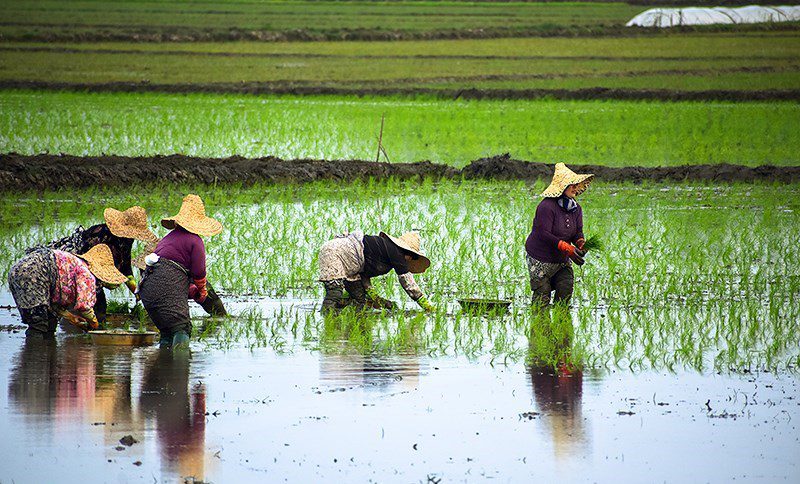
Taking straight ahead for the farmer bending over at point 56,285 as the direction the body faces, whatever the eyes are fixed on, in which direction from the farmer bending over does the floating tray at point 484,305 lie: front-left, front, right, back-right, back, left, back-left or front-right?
front

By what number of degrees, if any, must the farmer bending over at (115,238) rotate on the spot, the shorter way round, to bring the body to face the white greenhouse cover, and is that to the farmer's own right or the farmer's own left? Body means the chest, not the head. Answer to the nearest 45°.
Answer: approximately 45° to the farmer's own left

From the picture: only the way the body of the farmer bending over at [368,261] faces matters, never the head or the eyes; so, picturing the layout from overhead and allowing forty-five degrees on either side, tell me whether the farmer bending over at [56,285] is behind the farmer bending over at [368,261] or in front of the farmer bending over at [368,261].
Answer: behind

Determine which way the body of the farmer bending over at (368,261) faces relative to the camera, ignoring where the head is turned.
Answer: to the viewer's right

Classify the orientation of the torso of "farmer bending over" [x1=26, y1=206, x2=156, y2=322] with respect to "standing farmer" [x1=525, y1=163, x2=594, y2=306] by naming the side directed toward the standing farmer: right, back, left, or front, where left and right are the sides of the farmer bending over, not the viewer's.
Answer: front

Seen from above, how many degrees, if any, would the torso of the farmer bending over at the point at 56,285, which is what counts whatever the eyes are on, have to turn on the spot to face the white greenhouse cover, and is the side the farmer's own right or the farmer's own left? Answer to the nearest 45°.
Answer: approximately 45° to the farmer's own left

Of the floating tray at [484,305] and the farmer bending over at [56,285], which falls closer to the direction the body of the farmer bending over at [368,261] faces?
the floating tray

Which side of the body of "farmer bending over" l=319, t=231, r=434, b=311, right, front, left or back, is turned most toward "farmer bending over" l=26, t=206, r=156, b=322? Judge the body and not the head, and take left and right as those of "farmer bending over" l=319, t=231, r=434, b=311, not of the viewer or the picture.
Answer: back

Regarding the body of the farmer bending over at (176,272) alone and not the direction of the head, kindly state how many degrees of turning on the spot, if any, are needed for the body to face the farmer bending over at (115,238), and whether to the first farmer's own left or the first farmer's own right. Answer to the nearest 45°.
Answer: approximately 90° to the first farmer's own left

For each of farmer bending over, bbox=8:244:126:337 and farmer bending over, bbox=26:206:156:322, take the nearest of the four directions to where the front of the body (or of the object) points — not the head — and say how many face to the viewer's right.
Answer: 2

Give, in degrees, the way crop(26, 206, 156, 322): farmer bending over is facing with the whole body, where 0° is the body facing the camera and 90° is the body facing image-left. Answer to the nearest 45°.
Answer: approximately 270°

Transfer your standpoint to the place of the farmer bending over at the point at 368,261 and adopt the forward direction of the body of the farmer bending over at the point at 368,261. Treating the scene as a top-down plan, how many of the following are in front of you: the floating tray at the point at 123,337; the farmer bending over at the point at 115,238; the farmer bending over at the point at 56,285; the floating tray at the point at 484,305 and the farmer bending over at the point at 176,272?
1

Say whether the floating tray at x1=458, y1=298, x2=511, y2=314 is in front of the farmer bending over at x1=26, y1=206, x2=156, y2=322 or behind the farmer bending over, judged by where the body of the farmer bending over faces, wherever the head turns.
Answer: in front

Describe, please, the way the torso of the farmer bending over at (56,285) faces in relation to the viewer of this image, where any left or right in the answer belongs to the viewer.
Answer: facing to the right of the viewer

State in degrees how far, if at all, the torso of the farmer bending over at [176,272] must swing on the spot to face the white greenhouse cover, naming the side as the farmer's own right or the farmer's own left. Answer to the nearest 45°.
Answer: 0° — they already face it

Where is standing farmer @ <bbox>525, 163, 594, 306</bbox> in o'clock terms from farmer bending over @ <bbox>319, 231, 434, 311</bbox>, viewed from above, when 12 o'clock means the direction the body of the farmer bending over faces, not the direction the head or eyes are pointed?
The standing farmer is roughly at 12 o'clock from the farmer bending over.

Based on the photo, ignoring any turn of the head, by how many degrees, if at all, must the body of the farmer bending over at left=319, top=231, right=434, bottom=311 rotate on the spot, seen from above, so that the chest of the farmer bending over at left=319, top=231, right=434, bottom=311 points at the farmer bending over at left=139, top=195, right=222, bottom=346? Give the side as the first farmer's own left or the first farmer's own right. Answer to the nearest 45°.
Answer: approximately 135° to the first farmer's own right
